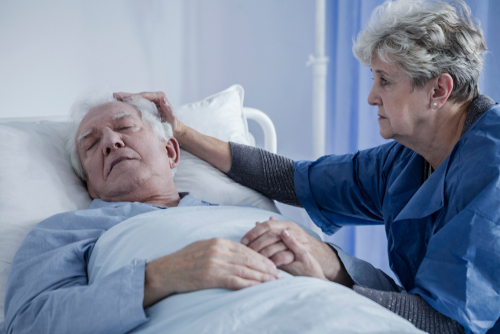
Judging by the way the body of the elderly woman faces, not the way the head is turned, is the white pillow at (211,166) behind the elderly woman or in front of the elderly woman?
in front

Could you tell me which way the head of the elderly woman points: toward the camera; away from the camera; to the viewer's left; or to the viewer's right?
to the viewer's left

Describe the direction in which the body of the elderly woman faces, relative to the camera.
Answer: to the viewer's left

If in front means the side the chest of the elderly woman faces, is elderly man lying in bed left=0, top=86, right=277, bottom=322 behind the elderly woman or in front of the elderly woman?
in front
